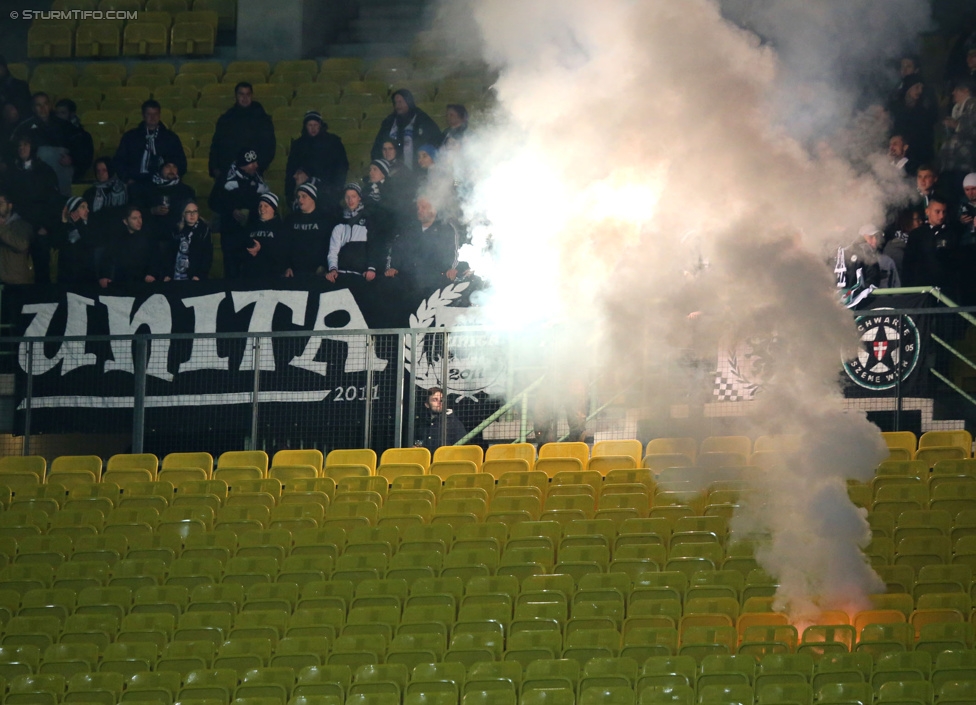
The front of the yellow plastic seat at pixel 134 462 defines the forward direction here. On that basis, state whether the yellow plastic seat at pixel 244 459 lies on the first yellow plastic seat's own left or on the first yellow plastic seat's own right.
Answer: on the first yellow plastic seat's own left

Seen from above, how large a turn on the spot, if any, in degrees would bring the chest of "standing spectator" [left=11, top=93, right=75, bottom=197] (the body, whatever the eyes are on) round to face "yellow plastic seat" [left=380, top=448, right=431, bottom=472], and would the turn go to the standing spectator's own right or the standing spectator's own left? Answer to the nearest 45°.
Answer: approximately 45° to the standing spectator's own left

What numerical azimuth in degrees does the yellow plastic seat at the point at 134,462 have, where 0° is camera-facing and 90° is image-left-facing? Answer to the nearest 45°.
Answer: approximately 0°

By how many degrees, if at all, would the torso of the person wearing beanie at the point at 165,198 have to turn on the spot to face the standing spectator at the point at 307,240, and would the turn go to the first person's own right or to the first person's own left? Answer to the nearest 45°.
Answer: approximately 45° to the first person's own left

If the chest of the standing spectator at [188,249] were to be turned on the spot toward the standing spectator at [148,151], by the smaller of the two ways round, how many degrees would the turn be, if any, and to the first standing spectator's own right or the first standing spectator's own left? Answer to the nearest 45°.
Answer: approximately 180°

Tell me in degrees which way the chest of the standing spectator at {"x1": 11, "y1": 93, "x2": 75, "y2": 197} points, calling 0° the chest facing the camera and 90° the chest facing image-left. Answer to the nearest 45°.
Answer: approximately 0°

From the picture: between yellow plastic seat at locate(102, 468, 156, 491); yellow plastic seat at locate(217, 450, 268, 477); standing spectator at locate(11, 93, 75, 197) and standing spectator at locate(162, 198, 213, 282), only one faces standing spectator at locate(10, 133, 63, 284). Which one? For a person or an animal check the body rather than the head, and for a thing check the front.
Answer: standing spectator at locate(11, 93, 75, 197)
